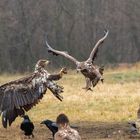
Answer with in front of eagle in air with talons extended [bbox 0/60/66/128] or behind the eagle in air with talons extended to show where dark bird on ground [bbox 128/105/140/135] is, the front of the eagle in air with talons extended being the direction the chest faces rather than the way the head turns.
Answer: in front

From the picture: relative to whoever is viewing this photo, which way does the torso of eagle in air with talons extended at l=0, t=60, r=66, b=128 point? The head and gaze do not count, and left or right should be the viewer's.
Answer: facing to the right of the viewer
